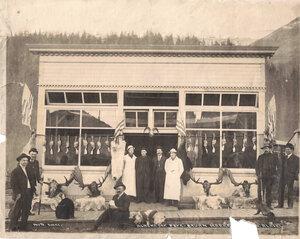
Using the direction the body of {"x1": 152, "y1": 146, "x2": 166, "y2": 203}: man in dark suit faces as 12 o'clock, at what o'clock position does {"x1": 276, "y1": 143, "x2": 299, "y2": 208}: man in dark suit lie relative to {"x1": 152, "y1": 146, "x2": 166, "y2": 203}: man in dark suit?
{"x1": 276, "y1": 143, "x2": 299, "y2": 208}: man in dark suit is roughly at 9 o'clock from {"x1": 152, "y1": 146, "x2": 166, "y2": 203}: man in dark suit.

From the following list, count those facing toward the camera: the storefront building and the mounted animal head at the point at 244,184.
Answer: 2

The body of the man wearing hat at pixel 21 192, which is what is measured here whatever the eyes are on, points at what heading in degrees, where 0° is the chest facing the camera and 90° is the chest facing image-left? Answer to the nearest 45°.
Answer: approximately 315°

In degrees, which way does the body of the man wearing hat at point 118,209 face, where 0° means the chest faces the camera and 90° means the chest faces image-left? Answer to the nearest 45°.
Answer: approximately 45°

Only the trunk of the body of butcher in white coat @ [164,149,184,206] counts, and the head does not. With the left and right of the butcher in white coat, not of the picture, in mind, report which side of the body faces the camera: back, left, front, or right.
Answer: front

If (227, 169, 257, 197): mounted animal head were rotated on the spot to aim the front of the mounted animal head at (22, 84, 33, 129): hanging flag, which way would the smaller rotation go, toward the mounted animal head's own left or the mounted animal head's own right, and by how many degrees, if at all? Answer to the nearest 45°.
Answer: approximately 90° to the mounted animal head's own right

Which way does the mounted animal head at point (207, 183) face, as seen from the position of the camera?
facing the viewer

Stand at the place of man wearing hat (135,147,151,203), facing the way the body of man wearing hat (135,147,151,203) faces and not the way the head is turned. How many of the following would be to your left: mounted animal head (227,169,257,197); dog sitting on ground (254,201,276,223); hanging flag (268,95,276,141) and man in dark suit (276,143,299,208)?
4
